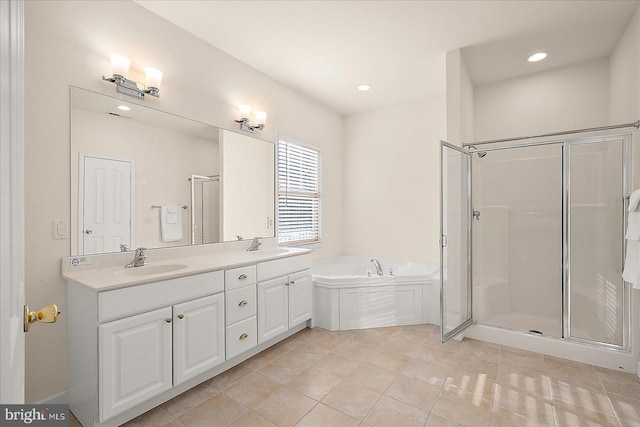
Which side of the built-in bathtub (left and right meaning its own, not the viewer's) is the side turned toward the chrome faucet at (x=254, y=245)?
right

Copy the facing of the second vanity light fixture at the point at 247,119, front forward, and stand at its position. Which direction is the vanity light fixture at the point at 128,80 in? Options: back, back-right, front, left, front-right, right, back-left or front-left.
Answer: right

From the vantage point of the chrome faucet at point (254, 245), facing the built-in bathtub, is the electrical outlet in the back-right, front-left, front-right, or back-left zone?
back-right

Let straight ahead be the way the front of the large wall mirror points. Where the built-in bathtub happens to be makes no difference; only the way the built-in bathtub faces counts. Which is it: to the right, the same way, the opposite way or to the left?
to the right

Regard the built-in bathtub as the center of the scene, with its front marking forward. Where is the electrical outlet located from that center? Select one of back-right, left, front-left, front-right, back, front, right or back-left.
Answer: front-right

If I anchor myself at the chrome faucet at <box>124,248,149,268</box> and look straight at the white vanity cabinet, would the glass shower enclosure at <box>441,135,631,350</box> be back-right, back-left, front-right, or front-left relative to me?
front-right

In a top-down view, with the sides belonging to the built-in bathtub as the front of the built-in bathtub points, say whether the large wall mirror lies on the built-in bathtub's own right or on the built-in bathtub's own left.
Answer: on the built-in bathtub's own right

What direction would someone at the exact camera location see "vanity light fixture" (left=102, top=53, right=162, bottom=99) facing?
facing the viewer and to the right of the viewer

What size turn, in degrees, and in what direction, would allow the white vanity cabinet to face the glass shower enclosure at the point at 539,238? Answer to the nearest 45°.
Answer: approximately 45° to its left

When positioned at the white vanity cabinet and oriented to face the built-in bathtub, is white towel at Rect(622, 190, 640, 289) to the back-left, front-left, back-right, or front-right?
front-right

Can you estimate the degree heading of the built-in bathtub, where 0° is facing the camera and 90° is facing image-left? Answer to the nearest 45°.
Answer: approximately 0°

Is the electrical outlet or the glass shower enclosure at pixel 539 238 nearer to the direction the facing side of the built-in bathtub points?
the electrical outlet
